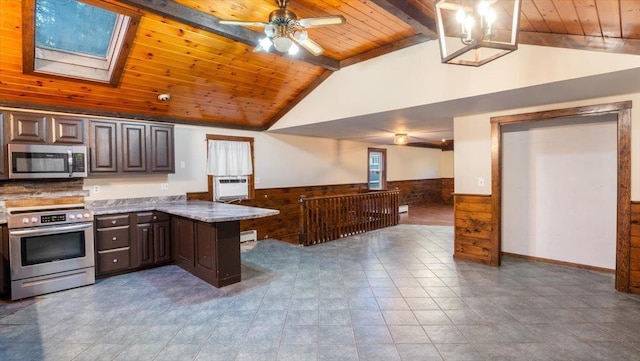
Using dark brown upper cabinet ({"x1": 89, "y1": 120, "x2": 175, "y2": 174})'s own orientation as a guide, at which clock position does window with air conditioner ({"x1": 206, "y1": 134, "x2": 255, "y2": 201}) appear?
The window with air conditioner is roughly at 8 o'clock from the dark brown upper cabinet.

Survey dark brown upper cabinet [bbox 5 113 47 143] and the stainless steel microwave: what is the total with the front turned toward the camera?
2

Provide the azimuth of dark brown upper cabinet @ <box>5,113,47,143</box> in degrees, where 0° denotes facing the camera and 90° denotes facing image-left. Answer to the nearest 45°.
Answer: approximately 0°

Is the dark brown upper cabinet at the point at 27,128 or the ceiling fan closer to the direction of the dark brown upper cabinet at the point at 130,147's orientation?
the ceiling fan

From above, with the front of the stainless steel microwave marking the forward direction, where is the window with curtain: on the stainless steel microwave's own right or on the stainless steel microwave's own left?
on the stainless steel microwave's own left

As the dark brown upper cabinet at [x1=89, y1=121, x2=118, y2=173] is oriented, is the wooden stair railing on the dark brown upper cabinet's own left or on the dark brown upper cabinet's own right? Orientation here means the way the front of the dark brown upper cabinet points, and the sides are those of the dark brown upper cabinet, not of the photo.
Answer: on the dark brown upper cabinet's own left

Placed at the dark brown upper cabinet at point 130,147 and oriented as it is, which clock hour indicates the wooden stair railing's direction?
The wooden stair railing is roughly at 9 o'clock from the dark brown upper cabinet.

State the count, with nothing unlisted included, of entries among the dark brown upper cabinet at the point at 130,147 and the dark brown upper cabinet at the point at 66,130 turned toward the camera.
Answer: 2

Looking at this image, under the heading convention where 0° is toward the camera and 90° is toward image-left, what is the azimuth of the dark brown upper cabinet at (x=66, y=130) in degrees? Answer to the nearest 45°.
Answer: approximately 0°

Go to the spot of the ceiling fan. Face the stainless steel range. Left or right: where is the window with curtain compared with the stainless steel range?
right
